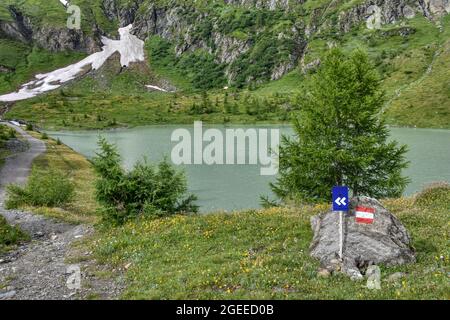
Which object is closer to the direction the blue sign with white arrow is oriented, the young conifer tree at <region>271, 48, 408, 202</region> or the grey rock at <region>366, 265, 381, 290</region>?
the grey rock

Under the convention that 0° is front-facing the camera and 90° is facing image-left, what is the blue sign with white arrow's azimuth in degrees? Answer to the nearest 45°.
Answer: approximately 0°

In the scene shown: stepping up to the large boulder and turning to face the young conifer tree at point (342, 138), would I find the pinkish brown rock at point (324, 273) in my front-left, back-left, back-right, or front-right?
back-left

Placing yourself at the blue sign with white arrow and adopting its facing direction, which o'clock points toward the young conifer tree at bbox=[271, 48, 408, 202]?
The young conifer tree is roughly at 6 o'clock from the blue sign with white arrow.

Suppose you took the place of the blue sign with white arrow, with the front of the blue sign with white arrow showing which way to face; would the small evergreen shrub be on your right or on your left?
on your right

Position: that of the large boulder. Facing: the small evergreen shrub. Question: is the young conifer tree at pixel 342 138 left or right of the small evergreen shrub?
right

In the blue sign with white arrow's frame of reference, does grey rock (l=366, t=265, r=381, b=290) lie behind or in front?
in front
